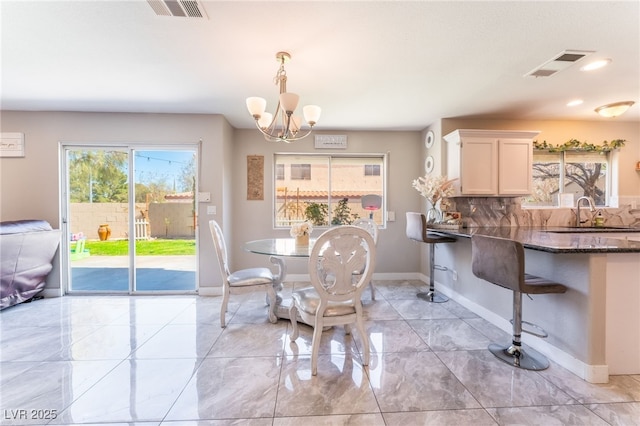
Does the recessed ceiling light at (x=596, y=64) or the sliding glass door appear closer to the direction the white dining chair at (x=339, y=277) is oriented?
the sliding glass door

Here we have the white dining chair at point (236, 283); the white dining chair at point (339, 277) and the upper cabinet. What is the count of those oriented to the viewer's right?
1

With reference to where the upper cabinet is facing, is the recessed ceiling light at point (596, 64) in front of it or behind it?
in front

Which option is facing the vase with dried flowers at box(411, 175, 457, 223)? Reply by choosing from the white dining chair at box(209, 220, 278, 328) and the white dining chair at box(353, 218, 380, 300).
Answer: the white dining chair at box(209, 220, 278, 328)

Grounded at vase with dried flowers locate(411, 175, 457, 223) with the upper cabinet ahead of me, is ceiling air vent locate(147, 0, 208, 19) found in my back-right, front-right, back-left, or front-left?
back-right

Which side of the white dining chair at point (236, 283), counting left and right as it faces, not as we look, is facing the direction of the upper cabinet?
front

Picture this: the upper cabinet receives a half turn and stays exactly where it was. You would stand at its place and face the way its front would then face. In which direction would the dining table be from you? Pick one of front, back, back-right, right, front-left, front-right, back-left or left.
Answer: back-left

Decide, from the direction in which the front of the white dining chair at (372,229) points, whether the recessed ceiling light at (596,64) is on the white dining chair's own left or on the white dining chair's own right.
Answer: on the white dining chair's own left

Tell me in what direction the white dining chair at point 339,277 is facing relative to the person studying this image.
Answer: facing away from the viewer and to the left of the viewer

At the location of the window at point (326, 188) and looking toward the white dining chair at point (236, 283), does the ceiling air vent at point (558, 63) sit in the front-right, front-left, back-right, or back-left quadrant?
front-left

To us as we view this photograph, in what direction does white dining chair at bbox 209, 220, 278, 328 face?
facing to the right of the viewer

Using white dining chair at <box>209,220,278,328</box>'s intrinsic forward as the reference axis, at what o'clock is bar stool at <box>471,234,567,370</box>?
The bar stool is roughly at 1 o'clock from the white dining chair.

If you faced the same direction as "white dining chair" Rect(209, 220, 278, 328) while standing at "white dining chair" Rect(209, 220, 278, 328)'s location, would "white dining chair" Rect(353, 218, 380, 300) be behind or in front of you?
in front
